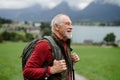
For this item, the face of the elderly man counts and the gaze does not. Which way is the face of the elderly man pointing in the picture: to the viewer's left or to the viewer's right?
to the viewer's right

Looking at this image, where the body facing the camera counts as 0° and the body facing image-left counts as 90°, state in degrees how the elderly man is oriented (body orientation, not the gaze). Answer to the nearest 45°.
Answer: approximately 315°
